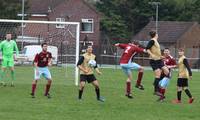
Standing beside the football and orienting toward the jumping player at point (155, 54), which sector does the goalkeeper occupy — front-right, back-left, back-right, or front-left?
back-left

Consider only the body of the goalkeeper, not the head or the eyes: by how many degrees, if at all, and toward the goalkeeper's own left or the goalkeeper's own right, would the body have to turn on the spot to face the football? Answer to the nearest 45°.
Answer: approximately 45° to the goalkeeper's own left
